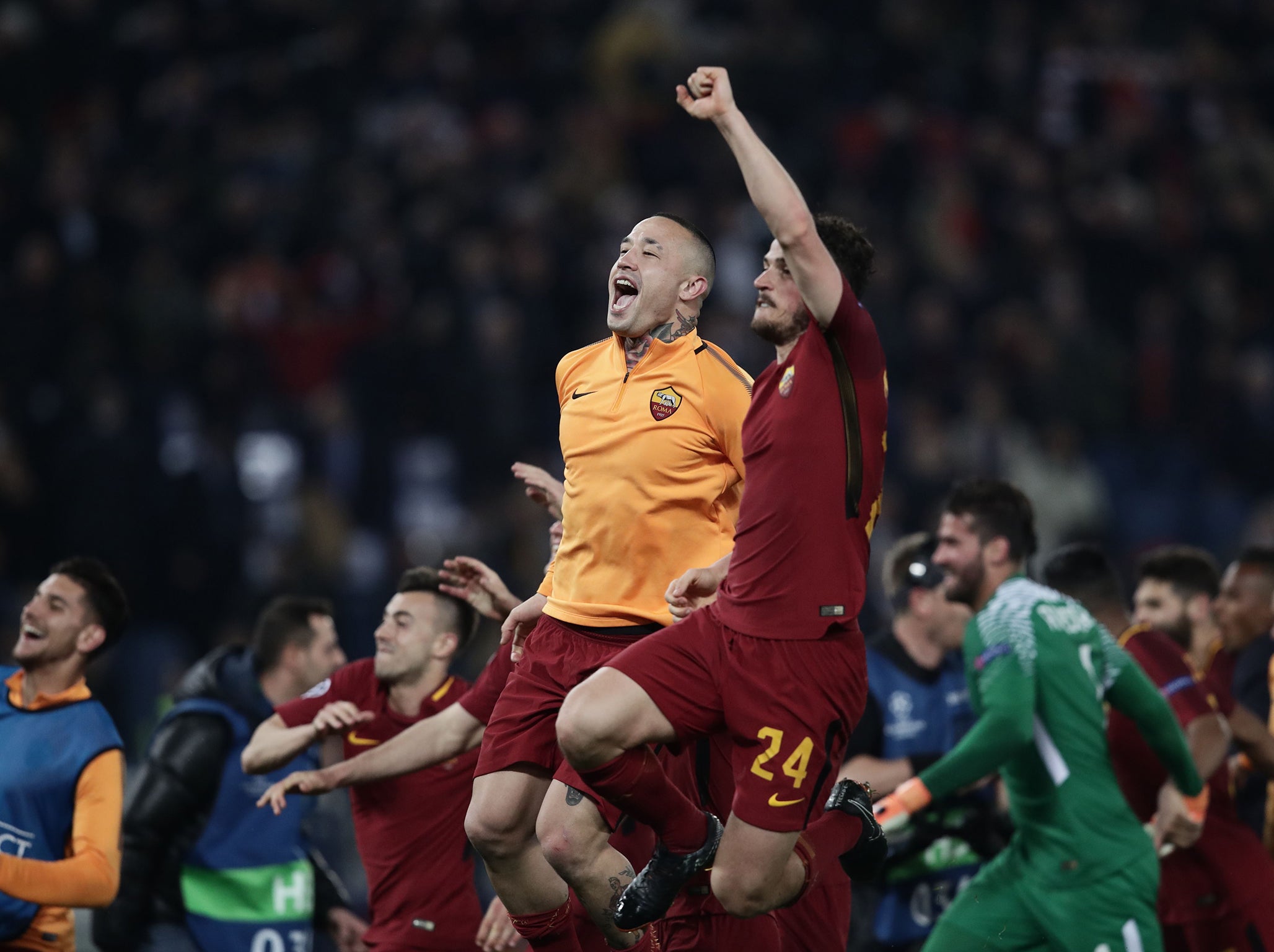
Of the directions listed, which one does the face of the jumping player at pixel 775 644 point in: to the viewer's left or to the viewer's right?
to the viewer's left

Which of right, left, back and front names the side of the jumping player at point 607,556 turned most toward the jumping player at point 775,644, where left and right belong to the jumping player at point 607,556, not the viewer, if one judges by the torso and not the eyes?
left

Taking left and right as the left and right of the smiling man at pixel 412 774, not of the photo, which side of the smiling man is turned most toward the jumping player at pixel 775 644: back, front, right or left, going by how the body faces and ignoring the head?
left

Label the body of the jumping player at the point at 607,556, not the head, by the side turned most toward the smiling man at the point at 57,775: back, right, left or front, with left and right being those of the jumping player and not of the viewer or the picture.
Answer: right

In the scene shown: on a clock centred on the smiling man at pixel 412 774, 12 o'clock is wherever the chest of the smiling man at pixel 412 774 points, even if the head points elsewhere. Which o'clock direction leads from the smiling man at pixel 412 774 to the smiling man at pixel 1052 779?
the smiling man at pixel 1052 779 is roughly at 8 o'clock from the smiling man at pixel 412 774.

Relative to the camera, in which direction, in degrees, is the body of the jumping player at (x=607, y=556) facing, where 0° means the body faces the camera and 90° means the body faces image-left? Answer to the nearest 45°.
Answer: approximately 45°

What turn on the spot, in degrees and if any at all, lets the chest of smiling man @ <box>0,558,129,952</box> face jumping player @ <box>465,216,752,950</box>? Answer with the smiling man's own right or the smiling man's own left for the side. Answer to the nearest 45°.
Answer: approximately 90° to the smiling man's own left

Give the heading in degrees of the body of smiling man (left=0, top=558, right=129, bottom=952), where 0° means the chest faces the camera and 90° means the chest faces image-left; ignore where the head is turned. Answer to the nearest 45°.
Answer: approximately 45°
